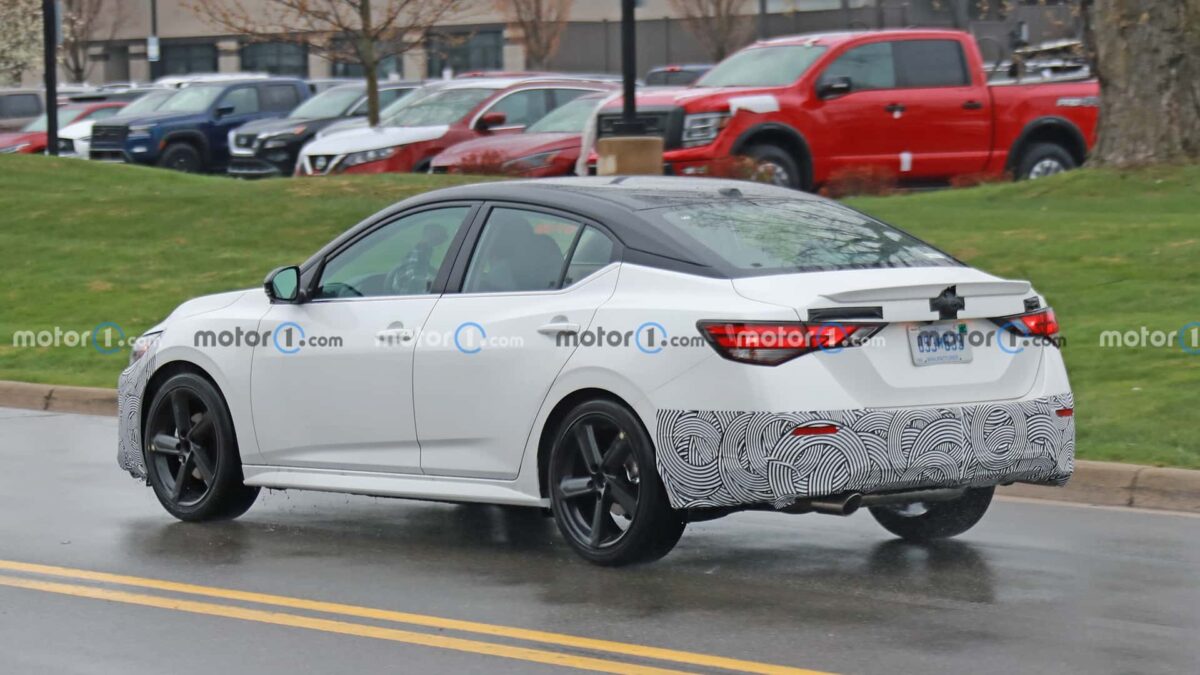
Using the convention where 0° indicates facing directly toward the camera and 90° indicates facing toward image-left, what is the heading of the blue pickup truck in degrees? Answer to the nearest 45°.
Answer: approximately 45°

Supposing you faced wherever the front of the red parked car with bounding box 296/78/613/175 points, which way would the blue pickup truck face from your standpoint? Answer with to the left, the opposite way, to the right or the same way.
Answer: the same way

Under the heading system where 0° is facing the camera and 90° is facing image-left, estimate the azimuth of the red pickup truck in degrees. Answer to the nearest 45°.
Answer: approximately 45°

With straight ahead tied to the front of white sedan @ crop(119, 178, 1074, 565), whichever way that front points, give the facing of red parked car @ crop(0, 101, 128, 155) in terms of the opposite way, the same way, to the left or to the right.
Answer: to the left

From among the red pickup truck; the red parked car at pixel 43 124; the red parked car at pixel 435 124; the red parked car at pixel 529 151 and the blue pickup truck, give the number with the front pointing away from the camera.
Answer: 0

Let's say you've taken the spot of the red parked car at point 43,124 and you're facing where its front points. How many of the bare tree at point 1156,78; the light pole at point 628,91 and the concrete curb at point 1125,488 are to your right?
0

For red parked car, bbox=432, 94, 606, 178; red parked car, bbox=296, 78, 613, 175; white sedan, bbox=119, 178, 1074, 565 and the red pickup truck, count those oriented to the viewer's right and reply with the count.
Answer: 0

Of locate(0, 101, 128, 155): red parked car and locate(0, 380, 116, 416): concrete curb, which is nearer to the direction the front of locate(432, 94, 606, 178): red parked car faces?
the concrete curb

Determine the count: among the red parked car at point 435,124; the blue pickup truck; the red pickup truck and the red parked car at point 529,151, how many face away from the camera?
0

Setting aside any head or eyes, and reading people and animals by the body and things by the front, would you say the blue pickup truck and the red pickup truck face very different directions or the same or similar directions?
same or similar directions

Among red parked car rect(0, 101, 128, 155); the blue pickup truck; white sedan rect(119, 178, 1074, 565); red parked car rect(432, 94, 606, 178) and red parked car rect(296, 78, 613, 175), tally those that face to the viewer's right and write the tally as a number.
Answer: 0

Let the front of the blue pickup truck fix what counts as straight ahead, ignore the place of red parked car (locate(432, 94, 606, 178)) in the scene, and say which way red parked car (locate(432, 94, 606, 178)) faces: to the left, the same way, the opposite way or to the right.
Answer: the same way

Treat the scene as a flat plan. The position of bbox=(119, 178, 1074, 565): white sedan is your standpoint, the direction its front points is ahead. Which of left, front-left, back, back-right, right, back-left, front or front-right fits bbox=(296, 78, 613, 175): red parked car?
front-right

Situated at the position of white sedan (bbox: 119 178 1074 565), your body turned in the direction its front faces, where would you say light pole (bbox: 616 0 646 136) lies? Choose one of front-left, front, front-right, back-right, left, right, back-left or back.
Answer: front-right

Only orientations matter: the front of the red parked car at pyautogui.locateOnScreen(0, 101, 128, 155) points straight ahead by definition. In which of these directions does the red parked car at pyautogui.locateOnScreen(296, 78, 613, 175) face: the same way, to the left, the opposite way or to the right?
the same way

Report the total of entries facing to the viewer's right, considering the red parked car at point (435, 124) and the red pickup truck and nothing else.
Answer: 0

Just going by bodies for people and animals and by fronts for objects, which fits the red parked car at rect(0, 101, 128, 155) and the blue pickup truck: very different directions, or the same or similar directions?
same or similar directions

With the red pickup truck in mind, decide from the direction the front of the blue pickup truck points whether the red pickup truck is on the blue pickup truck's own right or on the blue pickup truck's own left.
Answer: on the blue pickup truck's own left

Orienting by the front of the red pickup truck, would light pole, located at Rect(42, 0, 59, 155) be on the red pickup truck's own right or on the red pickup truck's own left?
on the red pickup truck's own right

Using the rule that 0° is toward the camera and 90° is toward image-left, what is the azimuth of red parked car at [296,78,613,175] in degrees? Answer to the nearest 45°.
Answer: approximately 45°
